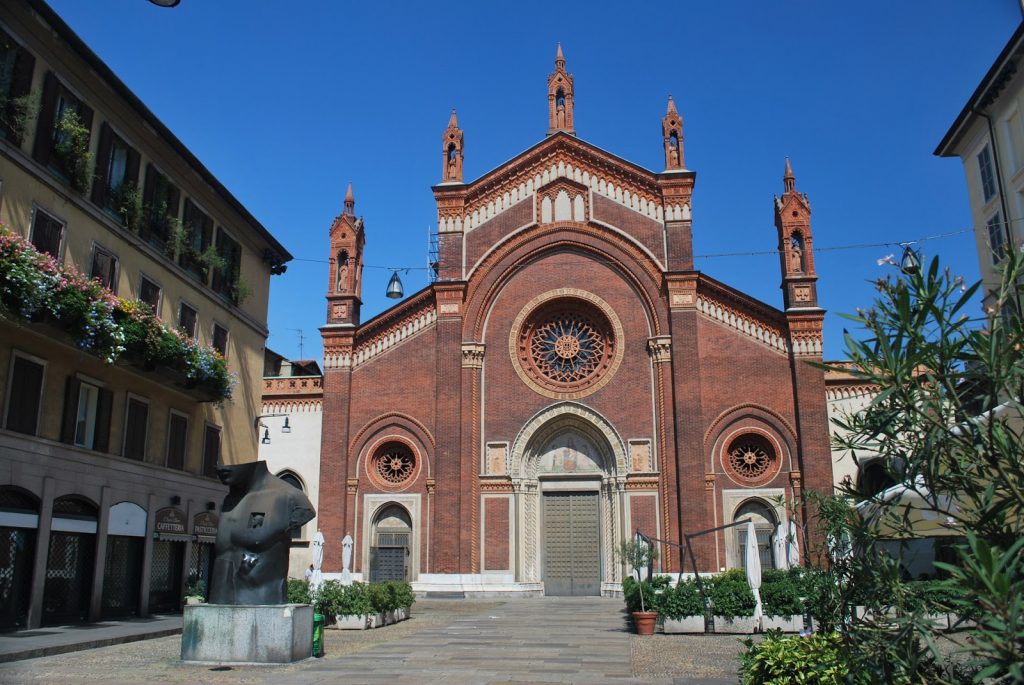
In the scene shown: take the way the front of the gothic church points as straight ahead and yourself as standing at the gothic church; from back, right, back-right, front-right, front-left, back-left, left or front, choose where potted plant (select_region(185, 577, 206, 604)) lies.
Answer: front-right

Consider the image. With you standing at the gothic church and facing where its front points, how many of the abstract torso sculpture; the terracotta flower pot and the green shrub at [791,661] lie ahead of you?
3

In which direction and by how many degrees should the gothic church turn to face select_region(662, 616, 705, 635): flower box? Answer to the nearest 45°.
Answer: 0° — it already faces it

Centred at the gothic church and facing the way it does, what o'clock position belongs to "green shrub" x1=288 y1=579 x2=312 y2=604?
The green shrub is roughly at 1 o'clock from the gothic church.

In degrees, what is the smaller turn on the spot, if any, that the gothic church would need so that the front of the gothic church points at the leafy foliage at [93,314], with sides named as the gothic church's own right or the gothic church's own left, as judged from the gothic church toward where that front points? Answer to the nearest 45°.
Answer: approximately 45° to the gothic church's own right

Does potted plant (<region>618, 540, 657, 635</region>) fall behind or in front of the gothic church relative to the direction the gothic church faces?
in front

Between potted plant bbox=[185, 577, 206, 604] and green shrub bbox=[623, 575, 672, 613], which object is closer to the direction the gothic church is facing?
the green shrub

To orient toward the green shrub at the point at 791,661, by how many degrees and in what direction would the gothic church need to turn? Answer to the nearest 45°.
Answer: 0° — it already faces it

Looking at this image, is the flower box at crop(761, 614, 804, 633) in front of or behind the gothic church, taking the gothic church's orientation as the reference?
in front

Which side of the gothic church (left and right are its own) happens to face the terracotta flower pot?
front

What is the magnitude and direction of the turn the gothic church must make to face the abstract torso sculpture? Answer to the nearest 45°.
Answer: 0° — it already faces it

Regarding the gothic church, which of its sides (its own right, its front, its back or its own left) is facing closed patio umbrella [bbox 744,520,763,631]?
front
